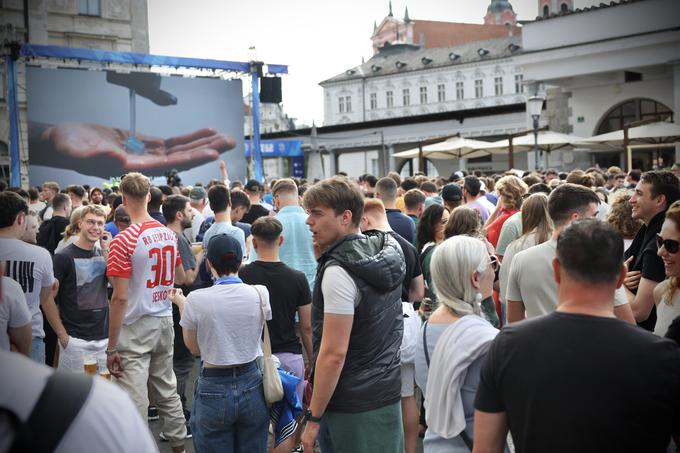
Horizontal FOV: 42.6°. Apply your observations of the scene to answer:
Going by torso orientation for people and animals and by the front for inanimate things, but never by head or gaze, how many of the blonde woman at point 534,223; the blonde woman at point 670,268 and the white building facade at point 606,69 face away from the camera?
1

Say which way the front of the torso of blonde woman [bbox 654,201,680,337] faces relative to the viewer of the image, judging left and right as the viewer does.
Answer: facing the viewer and to the left of the viewer

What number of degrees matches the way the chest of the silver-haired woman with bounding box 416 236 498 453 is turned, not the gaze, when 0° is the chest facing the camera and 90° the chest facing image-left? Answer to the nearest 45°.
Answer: approximately 225°

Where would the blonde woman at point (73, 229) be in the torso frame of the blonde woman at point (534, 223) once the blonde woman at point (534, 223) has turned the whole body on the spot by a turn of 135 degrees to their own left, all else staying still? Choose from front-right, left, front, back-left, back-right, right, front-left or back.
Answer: front-right

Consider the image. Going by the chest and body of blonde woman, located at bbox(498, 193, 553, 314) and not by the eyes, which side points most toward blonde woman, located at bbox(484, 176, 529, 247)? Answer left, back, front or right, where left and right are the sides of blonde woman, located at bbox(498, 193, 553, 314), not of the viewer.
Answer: front

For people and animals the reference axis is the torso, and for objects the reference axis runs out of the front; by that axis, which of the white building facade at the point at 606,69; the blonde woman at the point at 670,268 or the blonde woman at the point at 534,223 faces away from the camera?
the blonde woman at the point at 534,223

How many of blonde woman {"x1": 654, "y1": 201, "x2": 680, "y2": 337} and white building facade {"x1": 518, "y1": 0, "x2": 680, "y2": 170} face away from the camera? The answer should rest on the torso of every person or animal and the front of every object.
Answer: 0

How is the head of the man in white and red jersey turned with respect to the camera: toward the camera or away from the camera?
away from the camera

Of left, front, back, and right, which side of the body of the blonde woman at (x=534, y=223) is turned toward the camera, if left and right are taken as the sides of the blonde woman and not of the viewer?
back

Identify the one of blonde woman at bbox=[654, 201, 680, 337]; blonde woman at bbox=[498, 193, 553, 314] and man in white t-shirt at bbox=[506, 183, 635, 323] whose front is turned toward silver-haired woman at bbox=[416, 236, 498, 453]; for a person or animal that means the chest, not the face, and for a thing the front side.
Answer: blonde woman at bbox=[654, 201, 680, 337]

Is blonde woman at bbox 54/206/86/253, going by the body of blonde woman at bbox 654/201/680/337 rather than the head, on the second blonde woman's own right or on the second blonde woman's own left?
on the second blonde woman's own right

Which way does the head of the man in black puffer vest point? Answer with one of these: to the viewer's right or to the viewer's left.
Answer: to the viewer's left

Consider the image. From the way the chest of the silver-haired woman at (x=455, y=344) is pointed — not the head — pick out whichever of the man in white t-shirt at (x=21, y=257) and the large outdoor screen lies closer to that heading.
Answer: the large outdoor screen

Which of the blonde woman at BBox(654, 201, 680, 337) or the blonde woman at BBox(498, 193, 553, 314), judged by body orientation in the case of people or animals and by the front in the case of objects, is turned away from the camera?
the blonde woman at BBox(498, 193, 553, 314)

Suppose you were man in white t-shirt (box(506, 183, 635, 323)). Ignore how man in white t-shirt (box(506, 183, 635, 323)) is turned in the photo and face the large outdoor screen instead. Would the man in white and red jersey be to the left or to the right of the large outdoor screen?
left
